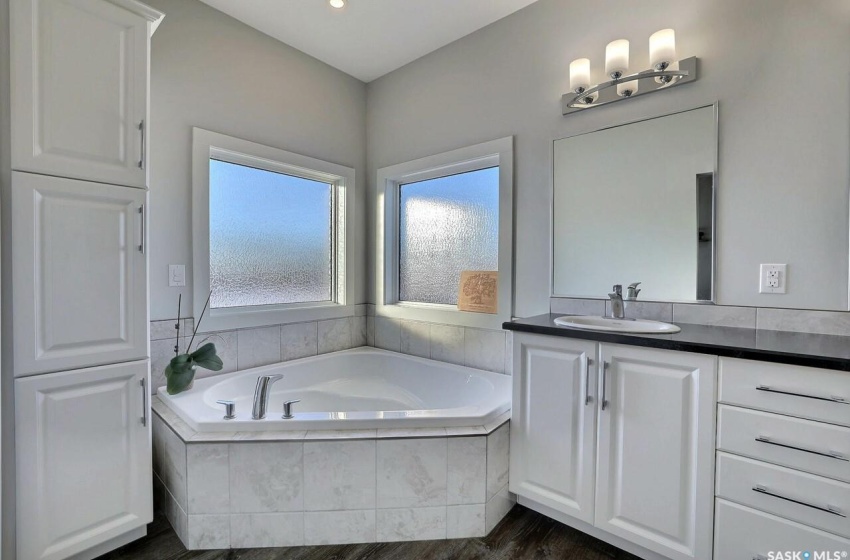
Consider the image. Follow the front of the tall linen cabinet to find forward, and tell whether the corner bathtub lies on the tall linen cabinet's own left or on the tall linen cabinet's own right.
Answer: on the tall linen cabinet's own left

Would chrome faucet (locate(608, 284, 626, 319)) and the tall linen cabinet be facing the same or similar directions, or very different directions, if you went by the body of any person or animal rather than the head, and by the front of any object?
very different directions

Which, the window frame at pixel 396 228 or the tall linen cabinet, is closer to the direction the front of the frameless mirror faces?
the tall linen cabinet

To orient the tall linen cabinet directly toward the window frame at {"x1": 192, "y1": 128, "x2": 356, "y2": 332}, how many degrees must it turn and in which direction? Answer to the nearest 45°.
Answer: approximately 90° to its left

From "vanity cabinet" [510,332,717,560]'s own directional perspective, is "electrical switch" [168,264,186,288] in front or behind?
in front

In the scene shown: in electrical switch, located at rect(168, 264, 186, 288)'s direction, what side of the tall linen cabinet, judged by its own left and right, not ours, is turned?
left

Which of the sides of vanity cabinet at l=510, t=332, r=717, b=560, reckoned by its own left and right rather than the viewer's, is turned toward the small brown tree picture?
right

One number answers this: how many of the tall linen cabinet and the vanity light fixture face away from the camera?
0

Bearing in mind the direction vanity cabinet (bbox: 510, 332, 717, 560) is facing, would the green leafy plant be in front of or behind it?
in front
